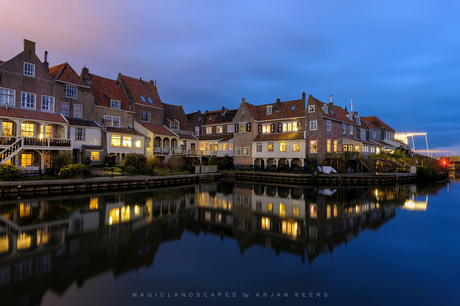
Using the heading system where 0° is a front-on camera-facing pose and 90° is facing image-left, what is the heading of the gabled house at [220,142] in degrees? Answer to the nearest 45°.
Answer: approximately 0°

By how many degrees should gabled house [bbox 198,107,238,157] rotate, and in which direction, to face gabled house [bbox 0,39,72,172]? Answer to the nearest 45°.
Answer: approximately 45° to its right

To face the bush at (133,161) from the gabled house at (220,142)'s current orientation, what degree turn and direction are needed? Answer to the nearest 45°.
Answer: approximately 45° to its right

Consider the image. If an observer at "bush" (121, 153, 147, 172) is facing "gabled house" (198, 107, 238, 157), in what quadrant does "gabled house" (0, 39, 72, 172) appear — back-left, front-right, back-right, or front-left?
back-left
